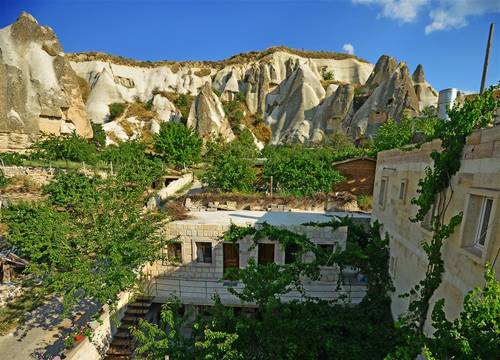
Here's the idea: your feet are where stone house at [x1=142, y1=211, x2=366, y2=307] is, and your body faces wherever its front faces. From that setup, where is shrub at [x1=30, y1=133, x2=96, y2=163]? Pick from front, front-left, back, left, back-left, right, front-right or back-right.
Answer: back-right

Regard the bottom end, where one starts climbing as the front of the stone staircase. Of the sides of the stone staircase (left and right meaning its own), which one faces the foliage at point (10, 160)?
back

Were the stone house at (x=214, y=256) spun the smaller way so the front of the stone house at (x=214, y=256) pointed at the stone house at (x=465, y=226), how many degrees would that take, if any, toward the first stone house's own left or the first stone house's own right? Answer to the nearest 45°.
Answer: approximately 45° to the first stone house's own left

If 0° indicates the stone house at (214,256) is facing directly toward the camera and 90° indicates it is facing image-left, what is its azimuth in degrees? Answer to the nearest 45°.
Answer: approximately 0°

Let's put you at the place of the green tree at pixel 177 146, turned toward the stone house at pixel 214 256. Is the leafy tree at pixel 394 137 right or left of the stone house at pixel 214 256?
left

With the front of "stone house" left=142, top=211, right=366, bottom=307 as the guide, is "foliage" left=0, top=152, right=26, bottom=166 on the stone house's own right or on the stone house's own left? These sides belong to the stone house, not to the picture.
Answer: on the stone house's own right

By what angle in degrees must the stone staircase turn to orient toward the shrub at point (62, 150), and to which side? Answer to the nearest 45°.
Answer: approximately 180°

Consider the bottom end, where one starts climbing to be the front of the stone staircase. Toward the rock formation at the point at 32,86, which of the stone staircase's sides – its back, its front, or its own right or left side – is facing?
back

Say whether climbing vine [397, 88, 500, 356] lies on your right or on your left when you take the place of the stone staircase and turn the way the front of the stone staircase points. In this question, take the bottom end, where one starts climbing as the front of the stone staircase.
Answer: on your left

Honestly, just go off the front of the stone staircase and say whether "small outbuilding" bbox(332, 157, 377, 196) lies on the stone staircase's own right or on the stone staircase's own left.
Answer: on the stone staircase's own left

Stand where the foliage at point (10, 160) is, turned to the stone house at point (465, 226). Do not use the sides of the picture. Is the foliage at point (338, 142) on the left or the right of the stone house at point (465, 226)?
left

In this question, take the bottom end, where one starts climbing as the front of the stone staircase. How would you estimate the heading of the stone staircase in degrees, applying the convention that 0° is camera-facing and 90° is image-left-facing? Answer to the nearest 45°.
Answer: approximately 0°

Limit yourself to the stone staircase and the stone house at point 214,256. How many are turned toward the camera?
2

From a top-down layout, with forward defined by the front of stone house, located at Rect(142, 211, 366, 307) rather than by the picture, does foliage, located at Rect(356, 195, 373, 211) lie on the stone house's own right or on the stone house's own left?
on the stone house's own left

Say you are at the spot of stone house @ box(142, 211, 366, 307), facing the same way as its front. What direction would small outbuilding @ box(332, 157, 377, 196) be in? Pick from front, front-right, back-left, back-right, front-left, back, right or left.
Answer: back-left

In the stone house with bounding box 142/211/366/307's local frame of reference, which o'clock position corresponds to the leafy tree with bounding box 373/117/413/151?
The leafy tree is roughly at 8 o'clock from the stone house.

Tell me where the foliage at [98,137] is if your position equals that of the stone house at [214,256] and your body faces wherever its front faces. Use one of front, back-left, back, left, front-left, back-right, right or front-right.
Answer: back-right
